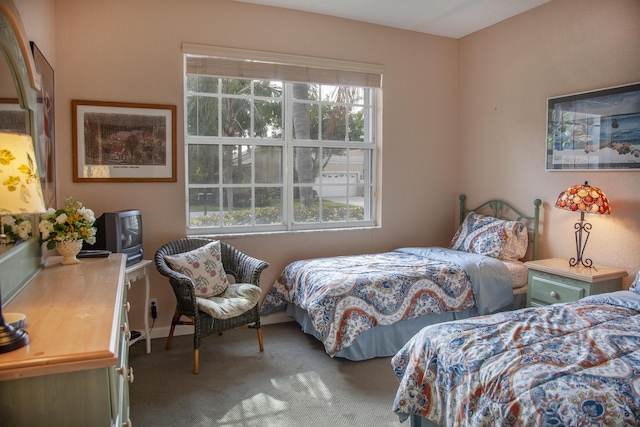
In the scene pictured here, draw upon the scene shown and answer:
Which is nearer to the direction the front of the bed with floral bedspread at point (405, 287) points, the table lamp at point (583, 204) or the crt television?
the crt television

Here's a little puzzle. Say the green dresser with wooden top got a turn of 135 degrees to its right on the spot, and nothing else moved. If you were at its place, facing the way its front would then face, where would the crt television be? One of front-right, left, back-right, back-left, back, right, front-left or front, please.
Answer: back-right

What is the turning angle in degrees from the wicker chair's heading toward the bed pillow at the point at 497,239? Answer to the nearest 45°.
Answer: approximately 45° to its left

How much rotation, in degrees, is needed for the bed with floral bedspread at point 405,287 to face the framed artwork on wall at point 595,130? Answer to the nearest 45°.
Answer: approximately 135° to its left

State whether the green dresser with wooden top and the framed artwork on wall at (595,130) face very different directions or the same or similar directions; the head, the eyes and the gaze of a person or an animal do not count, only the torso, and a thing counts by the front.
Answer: very different directions

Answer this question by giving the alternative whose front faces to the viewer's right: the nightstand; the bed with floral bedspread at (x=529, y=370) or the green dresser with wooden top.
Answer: the green dresser with wooden top

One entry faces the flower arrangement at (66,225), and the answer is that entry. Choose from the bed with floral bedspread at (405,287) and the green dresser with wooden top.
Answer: the bed with floral bedspread

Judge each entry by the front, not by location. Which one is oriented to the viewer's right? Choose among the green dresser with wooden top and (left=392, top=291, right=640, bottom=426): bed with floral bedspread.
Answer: the green dresser with wooden top

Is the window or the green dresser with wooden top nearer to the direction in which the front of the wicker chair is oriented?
the green dresser with wooden top

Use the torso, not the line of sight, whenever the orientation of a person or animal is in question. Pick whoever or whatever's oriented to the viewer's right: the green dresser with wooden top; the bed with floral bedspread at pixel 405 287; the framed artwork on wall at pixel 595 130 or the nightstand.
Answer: the green dresser with wooden top

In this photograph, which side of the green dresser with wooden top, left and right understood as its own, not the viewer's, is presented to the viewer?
right

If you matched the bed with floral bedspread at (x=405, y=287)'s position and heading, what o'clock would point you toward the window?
The window is roughly at 2 o'clock from the bed with floral bedspread.

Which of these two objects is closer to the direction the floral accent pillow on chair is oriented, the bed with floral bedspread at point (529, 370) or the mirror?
the bed with floral bedspread

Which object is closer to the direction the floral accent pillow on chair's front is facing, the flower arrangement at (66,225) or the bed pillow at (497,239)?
the bed pillow
